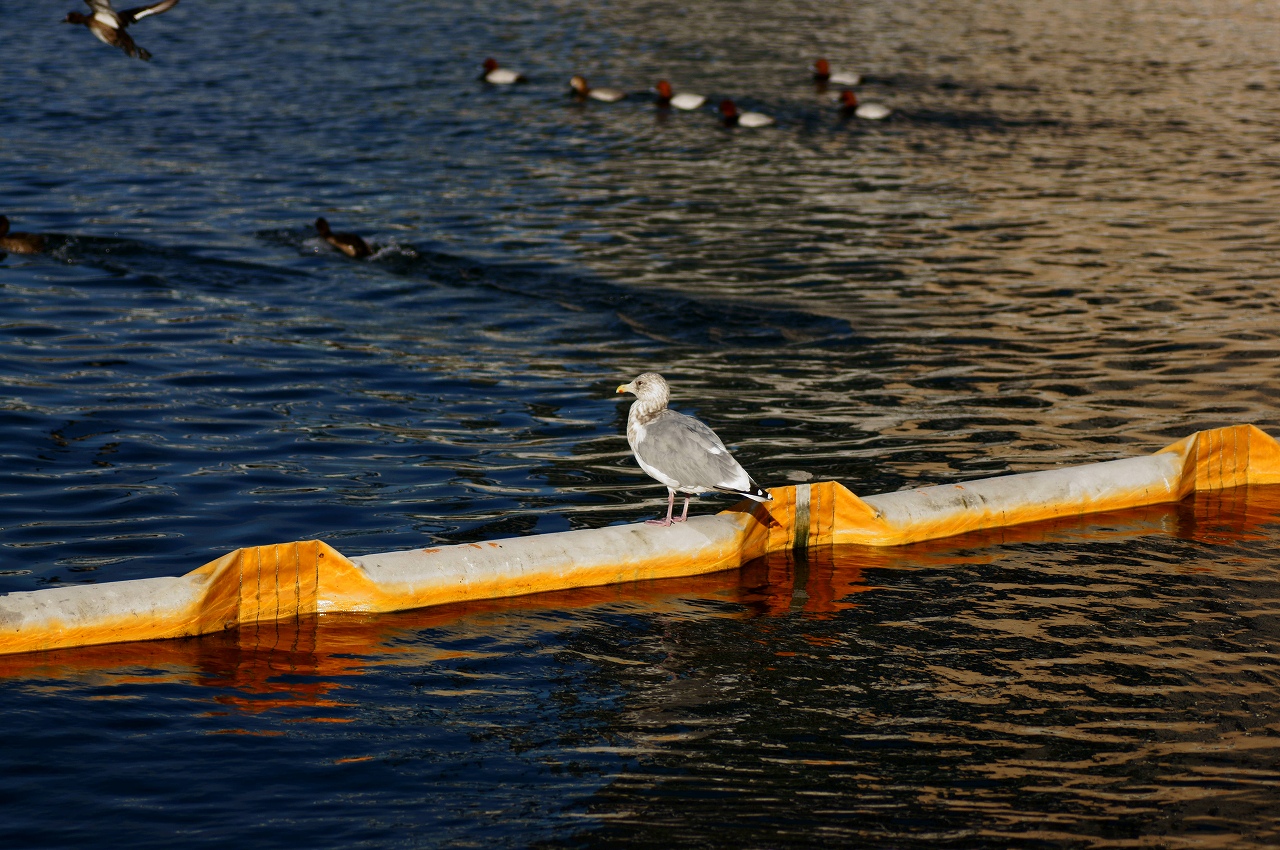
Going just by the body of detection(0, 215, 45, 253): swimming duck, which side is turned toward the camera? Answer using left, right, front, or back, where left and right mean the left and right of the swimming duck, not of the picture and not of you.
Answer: left

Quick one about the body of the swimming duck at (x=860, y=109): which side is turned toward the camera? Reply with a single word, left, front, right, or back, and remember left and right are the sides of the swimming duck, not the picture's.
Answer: left

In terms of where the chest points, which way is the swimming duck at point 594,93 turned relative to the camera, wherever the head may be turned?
to the viewer's left

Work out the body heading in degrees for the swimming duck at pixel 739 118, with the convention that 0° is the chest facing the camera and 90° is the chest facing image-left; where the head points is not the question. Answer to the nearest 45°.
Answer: approximately 90°

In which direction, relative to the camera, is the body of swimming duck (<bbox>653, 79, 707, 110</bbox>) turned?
to the viewer's left

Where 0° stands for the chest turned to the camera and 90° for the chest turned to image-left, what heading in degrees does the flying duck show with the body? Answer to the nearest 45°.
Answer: approximately 90°

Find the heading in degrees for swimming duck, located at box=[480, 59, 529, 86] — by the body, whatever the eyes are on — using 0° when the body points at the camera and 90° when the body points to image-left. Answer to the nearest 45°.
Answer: approximately 90°

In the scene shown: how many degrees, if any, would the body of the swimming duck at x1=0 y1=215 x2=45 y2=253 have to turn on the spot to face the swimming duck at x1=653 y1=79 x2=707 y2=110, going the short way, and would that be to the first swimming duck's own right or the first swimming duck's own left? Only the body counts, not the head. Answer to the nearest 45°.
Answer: approximately 135° to the first swimming duck's own right

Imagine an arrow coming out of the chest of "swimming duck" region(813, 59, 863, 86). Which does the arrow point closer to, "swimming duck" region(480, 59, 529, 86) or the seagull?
the swimming duck

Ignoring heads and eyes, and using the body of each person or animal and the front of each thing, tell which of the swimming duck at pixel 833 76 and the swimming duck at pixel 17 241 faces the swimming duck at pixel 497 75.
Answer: the swimming duck at pixel 833 76

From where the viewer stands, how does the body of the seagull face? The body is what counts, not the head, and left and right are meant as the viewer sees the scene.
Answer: facing to the left of the viewer

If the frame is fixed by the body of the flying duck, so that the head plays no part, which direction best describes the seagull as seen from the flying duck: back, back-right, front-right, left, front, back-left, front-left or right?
back-left

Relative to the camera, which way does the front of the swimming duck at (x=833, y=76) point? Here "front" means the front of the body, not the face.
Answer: to the viewer's left
